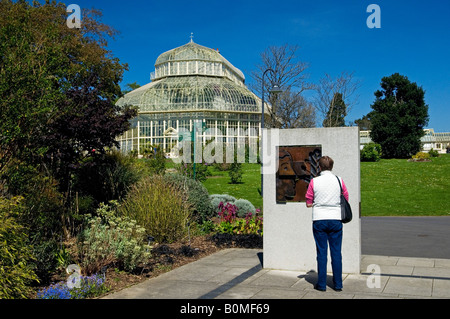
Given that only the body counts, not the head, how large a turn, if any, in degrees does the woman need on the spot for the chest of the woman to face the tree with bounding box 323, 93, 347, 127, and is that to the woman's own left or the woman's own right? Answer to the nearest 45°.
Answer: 0° — they already face it

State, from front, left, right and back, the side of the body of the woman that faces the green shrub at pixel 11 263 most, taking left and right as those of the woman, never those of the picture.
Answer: left

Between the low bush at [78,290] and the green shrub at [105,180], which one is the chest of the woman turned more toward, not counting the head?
the green shrub

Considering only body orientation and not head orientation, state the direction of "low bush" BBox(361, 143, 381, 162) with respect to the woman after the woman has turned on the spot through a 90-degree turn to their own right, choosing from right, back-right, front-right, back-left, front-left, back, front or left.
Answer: left

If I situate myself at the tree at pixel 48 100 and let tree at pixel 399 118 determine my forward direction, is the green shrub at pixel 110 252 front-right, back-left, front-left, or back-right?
back-right

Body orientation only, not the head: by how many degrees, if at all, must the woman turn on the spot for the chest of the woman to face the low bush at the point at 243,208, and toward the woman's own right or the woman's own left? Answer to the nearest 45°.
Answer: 0° — they already face it

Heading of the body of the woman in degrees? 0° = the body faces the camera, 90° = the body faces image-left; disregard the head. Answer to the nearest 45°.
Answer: approximately 180°

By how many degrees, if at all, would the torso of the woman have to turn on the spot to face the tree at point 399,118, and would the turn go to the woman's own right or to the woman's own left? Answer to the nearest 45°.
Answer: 0° — they already face it

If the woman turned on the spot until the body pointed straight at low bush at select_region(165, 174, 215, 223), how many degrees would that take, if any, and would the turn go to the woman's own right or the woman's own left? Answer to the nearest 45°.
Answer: approximately 45° to the woman's own left

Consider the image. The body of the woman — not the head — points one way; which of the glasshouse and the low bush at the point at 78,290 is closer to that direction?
the glasshouse

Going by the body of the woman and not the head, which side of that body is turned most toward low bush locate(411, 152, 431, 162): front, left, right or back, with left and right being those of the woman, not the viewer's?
front

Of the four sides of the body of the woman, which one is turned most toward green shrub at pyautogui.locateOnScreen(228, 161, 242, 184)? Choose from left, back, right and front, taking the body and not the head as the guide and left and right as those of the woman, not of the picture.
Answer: front

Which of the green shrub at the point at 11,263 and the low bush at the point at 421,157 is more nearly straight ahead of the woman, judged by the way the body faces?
the low bush
